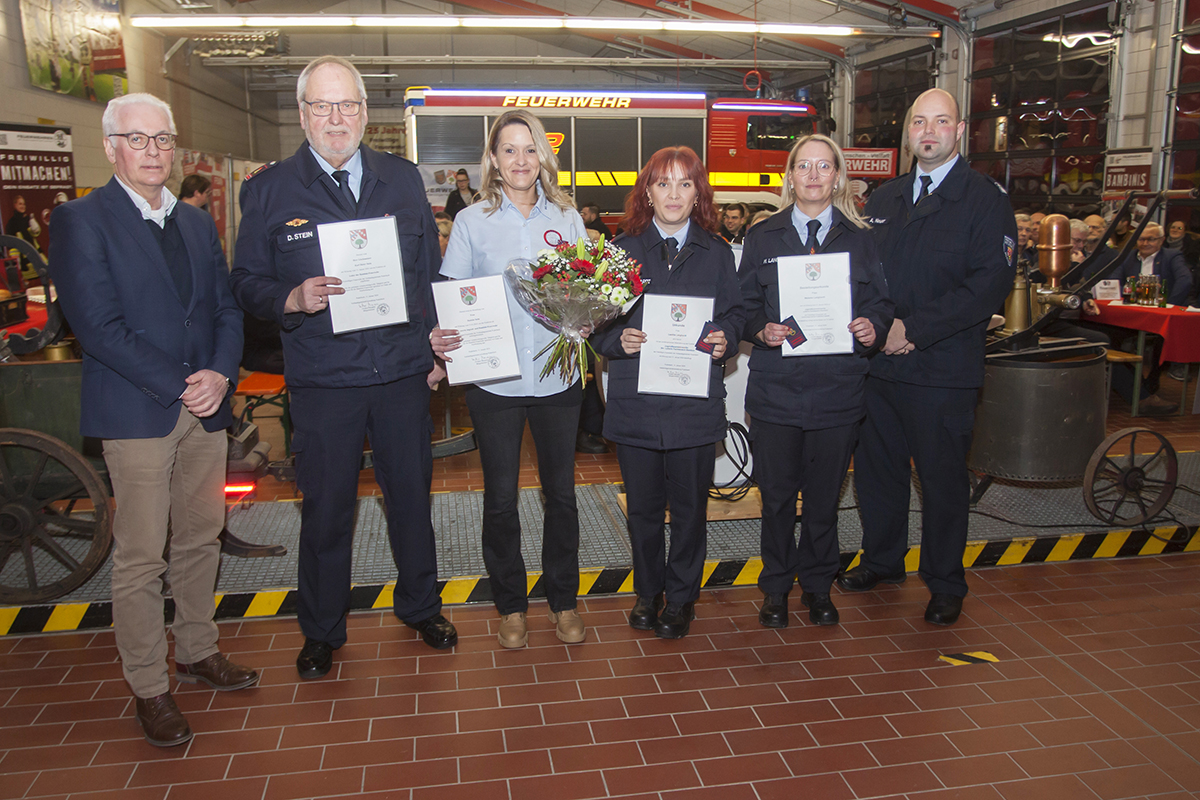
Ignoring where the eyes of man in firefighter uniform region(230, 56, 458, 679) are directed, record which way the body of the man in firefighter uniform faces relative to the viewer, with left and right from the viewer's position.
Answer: facing the viewer

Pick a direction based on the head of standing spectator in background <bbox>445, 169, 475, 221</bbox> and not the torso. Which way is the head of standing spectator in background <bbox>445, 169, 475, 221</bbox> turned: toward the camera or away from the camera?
toward the camera

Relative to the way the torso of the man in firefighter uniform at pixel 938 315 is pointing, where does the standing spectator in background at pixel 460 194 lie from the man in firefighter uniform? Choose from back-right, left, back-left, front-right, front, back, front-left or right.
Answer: right

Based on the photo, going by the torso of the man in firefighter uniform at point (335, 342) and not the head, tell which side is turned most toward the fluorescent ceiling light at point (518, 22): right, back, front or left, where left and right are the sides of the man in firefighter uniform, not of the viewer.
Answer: back

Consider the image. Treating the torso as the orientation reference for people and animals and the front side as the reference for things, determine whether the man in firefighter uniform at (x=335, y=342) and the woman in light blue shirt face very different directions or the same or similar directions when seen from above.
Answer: same or similar directions

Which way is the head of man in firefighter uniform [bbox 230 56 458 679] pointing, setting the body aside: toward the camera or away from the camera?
toward the camera

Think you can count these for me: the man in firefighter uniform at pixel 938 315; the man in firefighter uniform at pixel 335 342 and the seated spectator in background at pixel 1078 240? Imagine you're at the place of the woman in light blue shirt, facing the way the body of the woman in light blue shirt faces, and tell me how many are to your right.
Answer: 1

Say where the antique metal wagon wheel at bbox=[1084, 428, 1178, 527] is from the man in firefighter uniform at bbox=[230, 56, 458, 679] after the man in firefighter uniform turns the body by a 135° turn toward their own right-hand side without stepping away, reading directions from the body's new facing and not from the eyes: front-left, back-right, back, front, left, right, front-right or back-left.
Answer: back-right

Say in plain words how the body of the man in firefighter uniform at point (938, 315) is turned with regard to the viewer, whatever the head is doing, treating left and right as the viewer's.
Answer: facing the viewer and to the left of the viewer

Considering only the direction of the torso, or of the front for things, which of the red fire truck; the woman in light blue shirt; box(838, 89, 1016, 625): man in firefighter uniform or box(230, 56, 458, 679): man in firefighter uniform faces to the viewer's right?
the red fire truck

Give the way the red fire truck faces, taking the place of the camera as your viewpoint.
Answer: facing to the right of the viewer

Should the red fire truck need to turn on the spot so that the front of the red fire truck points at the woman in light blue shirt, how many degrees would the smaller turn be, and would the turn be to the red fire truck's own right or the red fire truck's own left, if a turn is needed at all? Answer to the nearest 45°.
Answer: approximately 90° to the red fire truck's own right

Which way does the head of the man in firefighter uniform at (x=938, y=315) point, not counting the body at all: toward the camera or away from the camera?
toward the camera

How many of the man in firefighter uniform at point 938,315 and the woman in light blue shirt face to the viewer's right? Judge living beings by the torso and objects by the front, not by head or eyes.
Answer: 0

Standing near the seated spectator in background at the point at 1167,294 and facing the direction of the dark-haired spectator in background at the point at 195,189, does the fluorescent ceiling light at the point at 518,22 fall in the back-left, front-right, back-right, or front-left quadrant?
front-right

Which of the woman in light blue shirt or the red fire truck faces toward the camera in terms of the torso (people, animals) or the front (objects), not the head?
the woman in light blue shirt
